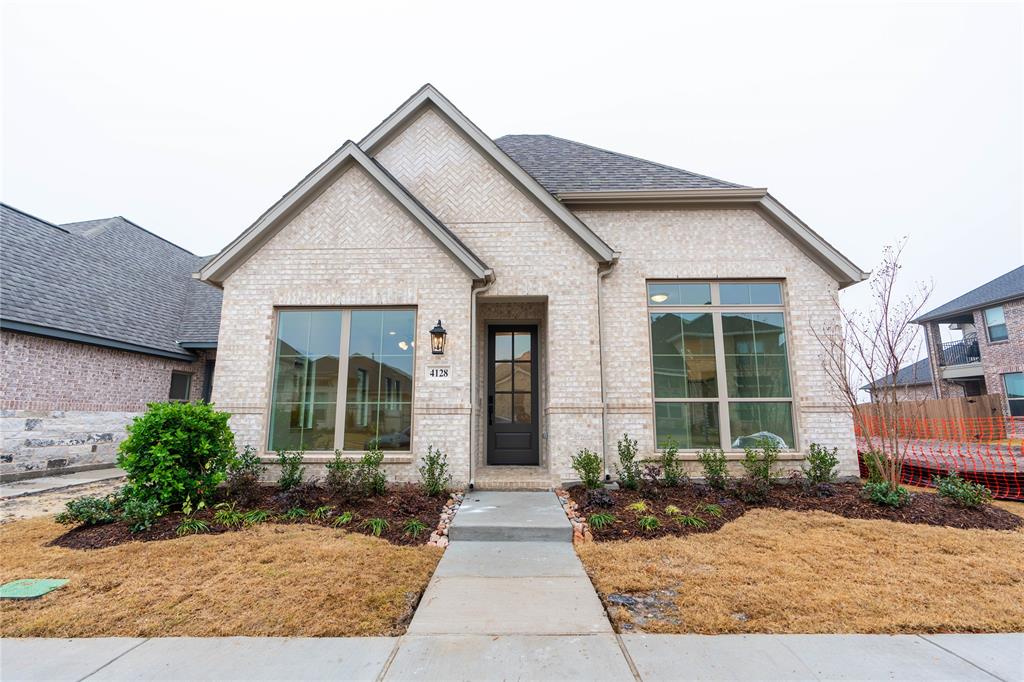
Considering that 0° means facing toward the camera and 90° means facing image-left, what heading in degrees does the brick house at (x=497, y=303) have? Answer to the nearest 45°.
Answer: approximately 0°

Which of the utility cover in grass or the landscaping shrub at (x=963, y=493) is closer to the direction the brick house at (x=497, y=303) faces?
the utility cover in grass

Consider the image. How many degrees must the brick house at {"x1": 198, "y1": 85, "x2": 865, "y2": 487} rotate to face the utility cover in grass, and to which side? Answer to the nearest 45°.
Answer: approximately 45° to its right

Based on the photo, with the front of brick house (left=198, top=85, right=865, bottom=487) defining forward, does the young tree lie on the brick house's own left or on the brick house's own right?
on the brick house's own left

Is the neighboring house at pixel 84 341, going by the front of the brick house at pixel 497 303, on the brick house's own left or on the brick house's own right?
on the brick house's own right

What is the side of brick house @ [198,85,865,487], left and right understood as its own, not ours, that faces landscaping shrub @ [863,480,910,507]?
left

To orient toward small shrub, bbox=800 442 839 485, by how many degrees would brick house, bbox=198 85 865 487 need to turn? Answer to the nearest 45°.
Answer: approximately 90° to its left

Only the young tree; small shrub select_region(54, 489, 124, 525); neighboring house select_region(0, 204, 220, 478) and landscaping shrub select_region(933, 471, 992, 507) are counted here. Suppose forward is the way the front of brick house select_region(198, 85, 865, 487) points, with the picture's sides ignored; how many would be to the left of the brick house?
2

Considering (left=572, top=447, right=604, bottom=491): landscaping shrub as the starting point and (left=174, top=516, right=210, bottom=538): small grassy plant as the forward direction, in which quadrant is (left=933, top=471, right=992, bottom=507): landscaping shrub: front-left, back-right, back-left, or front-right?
back-left

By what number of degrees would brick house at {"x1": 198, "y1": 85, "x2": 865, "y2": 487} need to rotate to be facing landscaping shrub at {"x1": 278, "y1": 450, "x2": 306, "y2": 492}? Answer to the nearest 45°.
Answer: approximately 90° to its right

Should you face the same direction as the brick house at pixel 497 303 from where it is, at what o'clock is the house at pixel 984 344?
The house is roughly at 8 o'clock from the brick house.

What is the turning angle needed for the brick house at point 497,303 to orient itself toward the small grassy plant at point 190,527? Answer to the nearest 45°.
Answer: approximately 45° to its right
